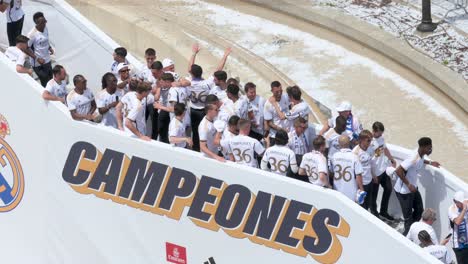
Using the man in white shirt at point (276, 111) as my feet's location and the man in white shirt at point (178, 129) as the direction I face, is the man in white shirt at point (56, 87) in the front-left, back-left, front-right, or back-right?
front-right

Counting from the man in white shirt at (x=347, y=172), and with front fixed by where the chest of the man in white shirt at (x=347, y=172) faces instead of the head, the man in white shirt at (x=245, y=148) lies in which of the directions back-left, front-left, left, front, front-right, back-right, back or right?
left

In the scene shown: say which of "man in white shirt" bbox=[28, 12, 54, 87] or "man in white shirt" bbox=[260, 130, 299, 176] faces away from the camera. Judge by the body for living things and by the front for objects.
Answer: "man in white shirt" bbox=[260, 130, 299, 176]

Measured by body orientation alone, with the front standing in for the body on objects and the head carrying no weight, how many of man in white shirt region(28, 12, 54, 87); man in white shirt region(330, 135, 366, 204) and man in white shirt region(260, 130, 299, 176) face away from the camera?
2

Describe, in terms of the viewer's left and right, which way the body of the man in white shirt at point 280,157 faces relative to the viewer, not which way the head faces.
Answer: facing away from the viewer

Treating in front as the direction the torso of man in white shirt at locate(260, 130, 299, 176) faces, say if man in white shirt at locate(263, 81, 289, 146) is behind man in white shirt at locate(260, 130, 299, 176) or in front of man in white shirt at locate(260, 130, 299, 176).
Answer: in front

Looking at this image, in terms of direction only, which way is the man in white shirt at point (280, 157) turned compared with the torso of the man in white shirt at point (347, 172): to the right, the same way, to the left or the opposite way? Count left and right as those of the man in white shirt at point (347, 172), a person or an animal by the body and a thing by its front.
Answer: the same way

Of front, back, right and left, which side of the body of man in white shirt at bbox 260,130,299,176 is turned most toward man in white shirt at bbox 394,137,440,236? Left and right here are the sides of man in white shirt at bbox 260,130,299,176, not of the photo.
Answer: right

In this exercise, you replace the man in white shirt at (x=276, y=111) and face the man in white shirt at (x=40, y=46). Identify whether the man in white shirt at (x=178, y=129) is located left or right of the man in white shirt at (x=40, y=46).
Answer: left

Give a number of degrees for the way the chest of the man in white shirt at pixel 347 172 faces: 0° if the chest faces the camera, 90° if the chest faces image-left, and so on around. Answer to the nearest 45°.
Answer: approximately 180°

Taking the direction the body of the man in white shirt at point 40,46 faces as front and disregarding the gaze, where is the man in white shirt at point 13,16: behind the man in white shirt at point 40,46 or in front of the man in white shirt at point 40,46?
behind

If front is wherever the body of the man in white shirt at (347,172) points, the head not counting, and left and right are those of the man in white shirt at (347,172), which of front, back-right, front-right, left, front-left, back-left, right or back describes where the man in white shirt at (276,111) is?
front-left
